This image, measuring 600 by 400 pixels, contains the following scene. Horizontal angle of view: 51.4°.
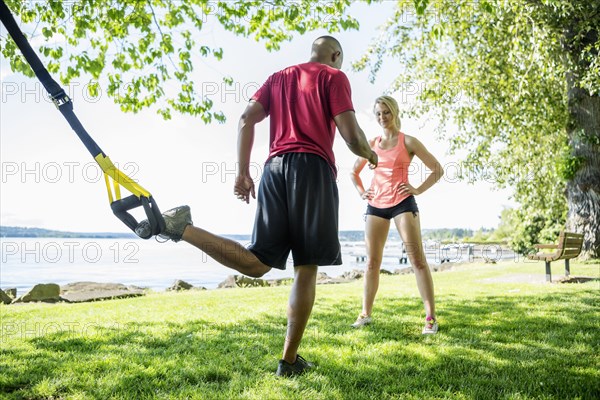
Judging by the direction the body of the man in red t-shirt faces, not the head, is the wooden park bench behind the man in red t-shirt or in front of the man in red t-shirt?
in front

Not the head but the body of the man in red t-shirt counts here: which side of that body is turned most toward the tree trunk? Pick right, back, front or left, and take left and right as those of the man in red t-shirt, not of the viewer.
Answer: front

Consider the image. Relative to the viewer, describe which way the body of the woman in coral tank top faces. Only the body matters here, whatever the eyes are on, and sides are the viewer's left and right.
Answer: facing the viewer and to the left of the viewer

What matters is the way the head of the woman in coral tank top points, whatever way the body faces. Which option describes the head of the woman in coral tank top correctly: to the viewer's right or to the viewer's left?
to the viewer's left

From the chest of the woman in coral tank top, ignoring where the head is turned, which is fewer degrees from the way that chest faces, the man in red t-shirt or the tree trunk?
the man in red t-shirt

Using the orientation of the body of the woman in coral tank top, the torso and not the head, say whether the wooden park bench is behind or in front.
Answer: behind

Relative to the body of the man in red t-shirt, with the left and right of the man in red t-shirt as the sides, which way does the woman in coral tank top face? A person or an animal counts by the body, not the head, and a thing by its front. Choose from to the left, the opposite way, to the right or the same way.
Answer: the opposite way

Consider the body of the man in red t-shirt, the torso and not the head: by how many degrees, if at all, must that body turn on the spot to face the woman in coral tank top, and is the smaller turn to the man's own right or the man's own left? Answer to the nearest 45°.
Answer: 0° — they already face them

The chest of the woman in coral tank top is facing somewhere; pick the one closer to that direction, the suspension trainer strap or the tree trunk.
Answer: the suspension trainer strap

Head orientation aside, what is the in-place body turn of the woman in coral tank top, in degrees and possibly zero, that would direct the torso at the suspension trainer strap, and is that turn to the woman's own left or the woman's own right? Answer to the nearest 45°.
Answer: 0° — they already face it

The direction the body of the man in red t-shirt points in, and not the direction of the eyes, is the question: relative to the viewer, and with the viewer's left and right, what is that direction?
facing away from the viewer and to the right of the viewer

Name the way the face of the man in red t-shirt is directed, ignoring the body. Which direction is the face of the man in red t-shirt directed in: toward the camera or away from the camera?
away from the camera

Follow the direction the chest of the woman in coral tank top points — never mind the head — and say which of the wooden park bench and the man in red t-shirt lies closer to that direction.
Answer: the man in red t-shirt
